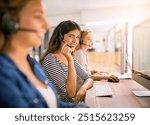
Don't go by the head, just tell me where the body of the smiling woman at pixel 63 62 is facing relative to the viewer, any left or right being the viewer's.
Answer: facing the viewer and to the right of the viewer

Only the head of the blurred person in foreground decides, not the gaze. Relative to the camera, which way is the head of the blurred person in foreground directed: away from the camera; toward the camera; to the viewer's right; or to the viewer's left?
to the viewer's right

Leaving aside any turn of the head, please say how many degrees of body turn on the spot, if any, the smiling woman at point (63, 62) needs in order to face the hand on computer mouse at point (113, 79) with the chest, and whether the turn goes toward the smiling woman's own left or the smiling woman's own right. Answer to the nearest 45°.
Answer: approximately 90° to the smiling woman's own left

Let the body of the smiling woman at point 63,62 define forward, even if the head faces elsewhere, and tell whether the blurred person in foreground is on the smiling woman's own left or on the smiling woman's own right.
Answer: on the smiling woman's own right

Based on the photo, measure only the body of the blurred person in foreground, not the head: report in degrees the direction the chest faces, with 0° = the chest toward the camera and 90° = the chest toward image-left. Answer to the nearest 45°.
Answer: approximately 315°

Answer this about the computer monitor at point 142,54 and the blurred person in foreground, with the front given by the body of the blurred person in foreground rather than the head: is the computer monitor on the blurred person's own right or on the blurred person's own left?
on the blurred person's own left

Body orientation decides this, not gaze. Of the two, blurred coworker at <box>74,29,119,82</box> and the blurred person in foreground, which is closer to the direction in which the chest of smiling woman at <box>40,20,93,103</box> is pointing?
the blurred person in foreground

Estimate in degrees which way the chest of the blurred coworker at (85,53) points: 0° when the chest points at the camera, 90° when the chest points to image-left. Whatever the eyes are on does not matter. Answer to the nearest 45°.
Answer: approximately 270°

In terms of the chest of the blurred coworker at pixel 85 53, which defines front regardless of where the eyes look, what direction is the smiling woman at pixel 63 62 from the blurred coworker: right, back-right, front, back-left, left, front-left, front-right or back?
right

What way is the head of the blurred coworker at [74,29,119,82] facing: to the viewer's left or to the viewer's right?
to the viewer's right

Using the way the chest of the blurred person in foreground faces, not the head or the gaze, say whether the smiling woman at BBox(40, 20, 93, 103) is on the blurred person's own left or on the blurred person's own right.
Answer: on the blurred person's own left

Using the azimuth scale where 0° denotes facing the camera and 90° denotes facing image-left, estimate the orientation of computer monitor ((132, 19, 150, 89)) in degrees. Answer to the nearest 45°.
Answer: approximately 45°
